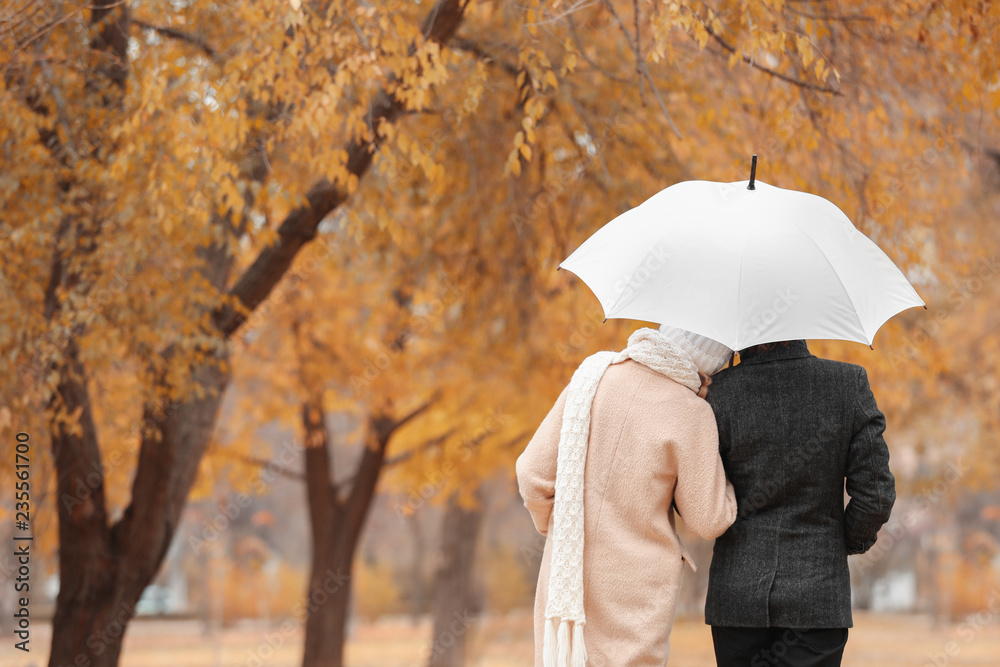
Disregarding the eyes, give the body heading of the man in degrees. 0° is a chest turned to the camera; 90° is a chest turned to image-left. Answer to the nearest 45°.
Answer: approximately 180°

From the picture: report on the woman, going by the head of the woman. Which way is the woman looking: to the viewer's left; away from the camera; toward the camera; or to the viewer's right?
away from the camera
